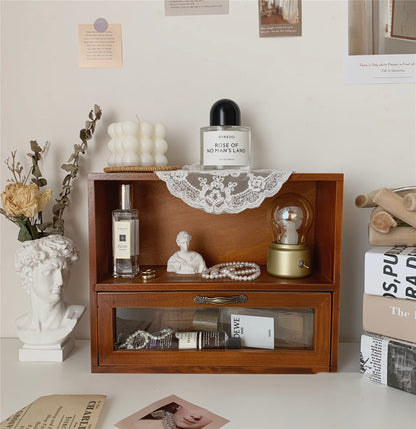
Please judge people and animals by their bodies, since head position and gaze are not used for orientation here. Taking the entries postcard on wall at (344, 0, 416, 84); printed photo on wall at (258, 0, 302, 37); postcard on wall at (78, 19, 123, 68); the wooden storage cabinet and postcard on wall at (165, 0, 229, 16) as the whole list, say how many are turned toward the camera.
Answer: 5

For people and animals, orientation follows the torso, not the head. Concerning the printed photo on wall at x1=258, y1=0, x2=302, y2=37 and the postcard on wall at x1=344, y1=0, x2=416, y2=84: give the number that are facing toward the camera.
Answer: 2

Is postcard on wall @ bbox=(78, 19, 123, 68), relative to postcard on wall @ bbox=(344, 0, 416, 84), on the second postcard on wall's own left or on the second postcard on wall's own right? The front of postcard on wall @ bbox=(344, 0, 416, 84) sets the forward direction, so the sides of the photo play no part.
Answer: on the second postcard on wall's own right

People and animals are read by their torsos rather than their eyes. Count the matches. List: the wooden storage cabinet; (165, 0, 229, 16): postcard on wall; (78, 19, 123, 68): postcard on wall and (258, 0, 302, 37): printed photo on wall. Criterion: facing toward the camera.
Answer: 4

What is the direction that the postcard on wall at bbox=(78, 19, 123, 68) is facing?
toward the camera

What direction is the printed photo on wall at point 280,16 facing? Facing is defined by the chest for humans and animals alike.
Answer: toward the camera

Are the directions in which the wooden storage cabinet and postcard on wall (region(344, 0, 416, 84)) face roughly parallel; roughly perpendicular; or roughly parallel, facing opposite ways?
roughly parallel
